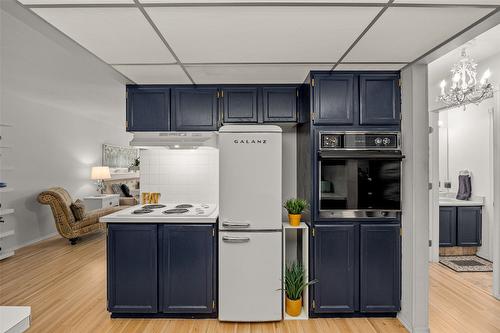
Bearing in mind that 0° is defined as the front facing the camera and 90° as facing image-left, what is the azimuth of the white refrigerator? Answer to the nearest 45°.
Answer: approximately 0°

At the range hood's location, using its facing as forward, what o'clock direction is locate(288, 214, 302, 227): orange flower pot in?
The orange flower pot is roughly at 10 o'clock from the range hood.

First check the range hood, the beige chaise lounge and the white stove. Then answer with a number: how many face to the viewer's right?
1

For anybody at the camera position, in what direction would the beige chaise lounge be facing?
facing to the right of the viewer

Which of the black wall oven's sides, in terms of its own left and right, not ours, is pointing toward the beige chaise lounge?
right

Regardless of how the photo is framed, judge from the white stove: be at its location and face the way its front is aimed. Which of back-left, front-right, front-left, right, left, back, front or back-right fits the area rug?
left

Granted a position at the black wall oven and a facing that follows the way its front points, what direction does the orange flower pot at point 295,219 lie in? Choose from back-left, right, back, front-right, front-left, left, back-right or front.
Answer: right

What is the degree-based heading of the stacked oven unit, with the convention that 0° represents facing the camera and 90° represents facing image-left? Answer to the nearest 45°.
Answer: approximately 0°

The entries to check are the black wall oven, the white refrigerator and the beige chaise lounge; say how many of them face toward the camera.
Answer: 2

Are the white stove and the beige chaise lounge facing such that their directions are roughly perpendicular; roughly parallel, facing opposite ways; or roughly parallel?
roughly perpendicular
